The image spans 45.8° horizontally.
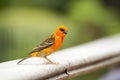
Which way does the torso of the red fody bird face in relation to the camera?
to the viewer's right
